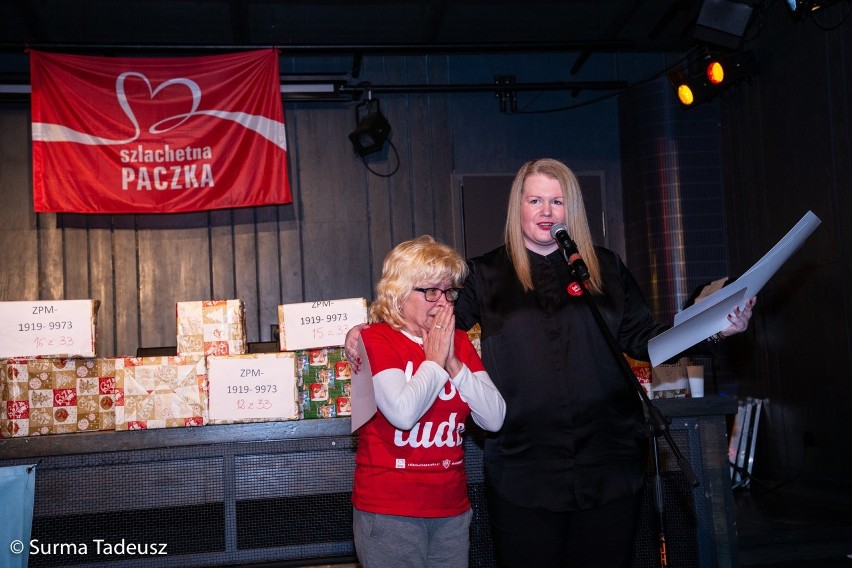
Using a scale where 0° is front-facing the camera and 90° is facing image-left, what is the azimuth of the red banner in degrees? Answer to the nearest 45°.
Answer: approximately 0°

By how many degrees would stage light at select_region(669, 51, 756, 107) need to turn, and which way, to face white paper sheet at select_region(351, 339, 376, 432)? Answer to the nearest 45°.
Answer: approximately 45° to its left

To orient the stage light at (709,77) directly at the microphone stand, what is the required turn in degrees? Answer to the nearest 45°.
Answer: approximately 45° to its left

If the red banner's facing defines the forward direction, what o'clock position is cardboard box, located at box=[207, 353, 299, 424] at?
The cardboard box is roughly at 12 o'clock from the red banner.

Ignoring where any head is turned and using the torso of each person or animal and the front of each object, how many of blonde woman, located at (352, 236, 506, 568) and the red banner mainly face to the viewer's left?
0

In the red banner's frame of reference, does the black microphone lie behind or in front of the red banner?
in front

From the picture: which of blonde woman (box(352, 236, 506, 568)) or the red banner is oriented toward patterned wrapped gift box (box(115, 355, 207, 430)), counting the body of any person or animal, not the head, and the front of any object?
the red banner

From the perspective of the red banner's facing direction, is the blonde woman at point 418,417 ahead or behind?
ahead

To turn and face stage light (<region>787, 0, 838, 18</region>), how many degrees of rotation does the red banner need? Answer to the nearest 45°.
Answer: approximately 45° to its left

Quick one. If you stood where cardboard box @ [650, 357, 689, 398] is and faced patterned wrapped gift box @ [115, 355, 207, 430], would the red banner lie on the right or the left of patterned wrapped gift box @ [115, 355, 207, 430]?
right

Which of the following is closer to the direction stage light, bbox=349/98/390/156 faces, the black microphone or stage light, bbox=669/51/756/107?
the black microphone

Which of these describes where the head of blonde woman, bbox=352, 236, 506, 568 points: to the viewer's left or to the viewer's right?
to the viewer's right

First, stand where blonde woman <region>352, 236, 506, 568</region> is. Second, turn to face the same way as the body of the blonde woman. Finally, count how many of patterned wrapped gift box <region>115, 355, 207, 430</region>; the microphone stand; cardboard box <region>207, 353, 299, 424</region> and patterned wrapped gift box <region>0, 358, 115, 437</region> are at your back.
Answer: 3

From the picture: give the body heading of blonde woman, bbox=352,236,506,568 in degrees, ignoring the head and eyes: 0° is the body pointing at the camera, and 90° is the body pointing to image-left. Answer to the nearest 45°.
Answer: approximately 315°
